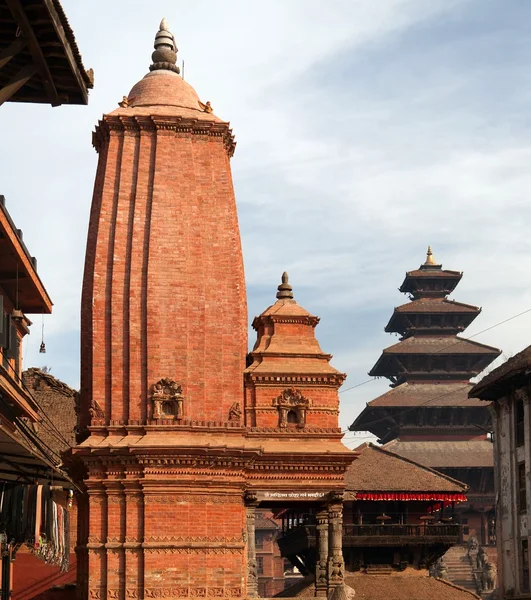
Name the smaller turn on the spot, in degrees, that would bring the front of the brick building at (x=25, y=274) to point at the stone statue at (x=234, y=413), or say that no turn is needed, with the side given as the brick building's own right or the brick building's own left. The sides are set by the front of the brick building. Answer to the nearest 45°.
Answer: approximately 45° to the brick building's own left

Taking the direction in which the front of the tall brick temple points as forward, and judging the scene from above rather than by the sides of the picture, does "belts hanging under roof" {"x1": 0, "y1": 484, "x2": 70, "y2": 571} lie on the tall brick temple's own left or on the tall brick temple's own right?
on the tall brick temple's own right

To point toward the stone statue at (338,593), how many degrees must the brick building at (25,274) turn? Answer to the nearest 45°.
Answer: approximately 45° to its left

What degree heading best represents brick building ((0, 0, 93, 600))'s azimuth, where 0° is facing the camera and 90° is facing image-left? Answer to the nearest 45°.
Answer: approximately 270°
